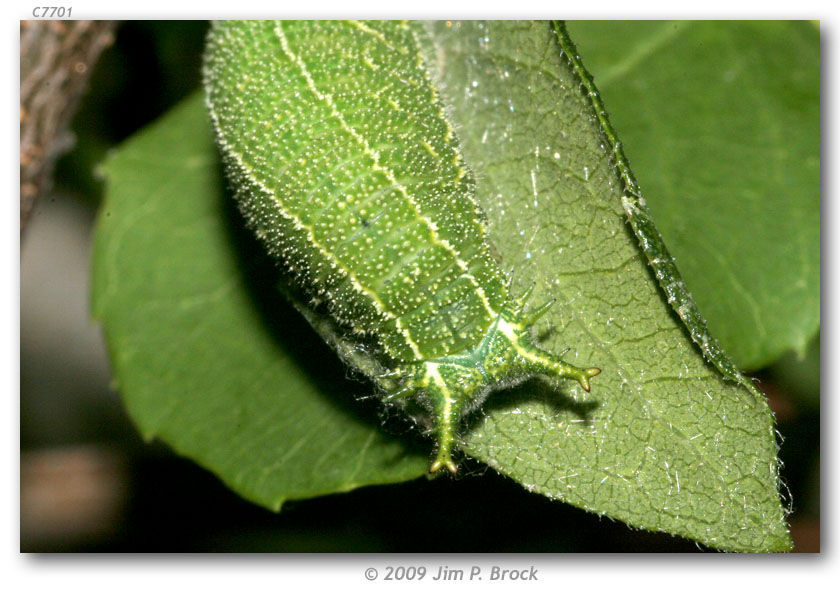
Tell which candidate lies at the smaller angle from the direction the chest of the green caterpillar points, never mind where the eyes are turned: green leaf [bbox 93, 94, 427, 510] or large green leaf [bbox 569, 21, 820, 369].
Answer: the large green leaf

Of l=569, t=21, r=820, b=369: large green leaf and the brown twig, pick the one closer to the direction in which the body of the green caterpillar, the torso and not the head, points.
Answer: the large green leaf

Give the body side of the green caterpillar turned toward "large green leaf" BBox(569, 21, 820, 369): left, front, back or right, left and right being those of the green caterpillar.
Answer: left

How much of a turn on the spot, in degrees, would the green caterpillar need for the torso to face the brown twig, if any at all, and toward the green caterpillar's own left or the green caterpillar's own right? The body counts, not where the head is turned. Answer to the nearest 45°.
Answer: approximately 180°

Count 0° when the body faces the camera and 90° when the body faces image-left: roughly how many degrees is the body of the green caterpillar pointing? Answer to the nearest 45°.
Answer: approximately 315°
